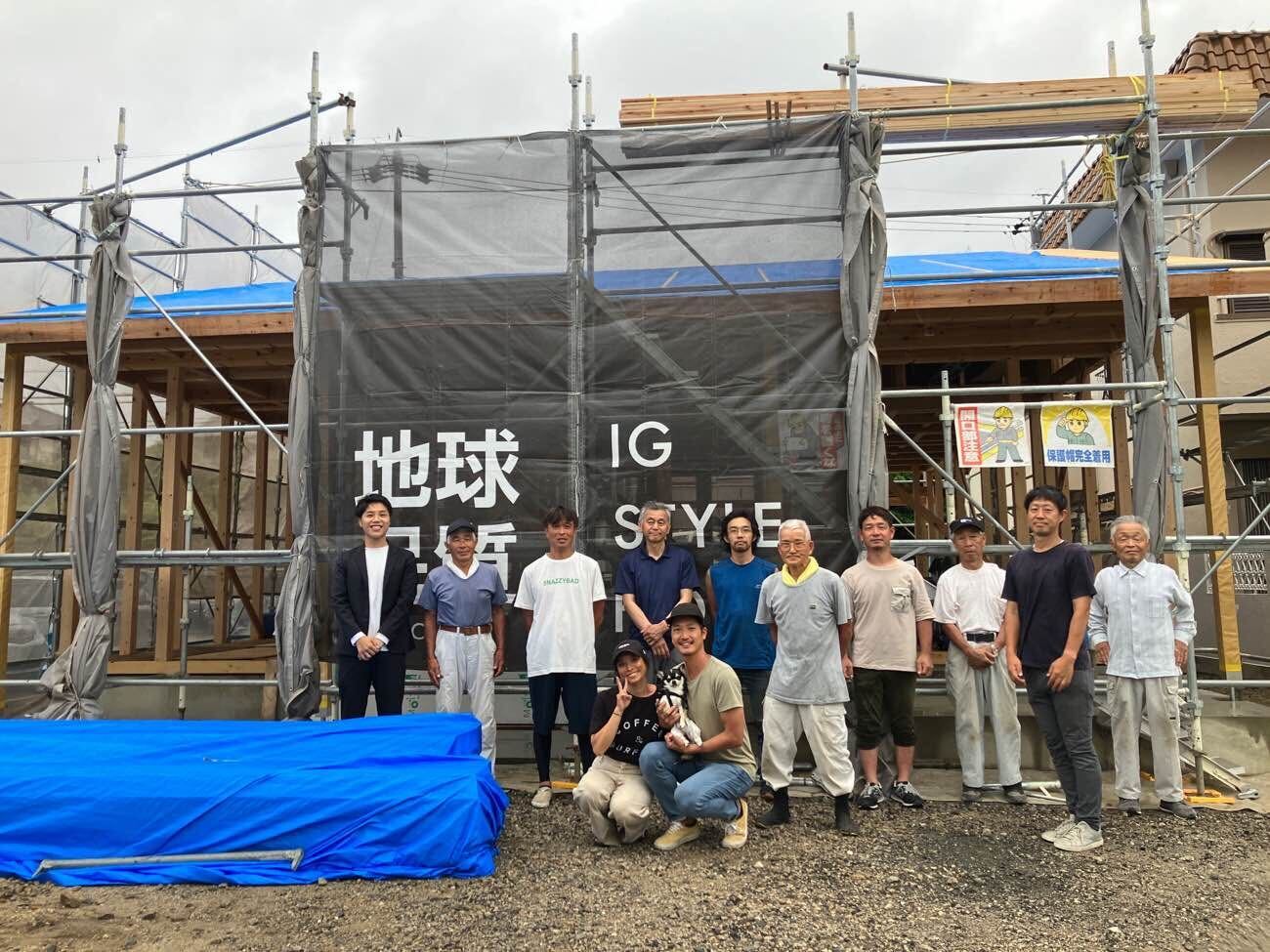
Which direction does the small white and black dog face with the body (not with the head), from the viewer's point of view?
toward the camera

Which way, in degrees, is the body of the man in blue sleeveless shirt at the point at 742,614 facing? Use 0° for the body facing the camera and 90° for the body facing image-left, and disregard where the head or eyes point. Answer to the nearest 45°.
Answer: approximately 0°

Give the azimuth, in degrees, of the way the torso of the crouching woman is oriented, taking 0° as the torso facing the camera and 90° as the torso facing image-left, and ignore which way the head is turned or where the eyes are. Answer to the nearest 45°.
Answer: approximately 0°

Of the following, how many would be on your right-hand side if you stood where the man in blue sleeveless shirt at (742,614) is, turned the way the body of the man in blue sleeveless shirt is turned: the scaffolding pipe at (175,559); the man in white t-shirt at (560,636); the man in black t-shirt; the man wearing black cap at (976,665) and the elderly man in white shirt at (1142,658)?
2

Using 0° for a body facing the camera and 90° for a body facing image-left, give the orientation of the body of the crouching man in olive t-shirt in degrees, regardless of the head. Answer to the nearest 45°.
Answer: approximately 45°

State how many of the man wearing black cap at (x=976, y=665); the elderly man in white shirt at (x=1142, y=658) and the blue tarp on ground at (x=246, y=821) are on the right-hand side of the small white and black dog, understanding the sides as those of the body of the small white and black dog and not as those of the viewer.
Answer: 1

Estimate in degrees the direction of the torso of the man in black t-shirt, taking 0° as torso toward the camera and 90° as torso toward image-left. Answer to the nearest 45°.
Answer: approximately 45°

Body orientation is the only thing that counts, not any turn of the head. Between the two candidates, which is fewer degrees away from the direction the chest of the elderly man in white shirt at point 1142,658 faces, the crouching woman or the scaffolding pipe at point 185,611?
the crouching woman

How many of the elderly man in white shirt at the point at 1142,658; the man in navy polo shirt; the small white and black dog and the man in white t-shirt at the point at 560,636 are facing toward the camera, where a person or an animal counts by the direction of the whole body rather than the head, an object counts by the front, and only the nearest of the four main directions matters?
4

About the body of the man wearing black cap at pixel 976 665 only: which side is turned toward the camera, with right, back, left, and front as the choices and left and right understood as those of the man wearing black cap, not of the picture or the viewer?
front

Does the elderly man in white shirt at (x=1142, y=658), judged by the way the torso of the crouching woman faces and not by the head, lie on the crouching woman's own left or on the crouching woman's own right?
on the crouching woman's own left

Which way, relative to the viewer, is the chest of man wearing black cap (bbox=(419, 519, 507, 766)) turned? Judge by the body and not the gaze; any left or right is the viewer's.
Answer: facing the viewer

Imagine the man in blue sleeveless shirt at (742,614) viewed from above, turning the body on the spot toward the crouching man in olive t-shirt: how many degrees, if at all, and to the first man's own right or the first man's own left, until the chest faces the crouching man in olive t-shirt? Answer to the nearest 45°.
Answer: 0° — they already face them

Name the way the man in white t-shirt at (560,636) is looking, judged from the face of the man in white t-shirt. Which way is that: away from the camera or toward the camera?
toward the camera

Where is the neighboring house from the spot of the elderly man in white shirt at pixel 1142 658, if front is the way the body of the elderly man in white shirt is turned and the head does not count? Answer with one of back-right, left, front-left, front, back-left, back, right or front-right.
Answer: back

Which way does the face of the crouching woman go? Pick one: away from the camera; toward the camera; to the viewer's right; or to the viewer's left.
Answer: toward the camera
